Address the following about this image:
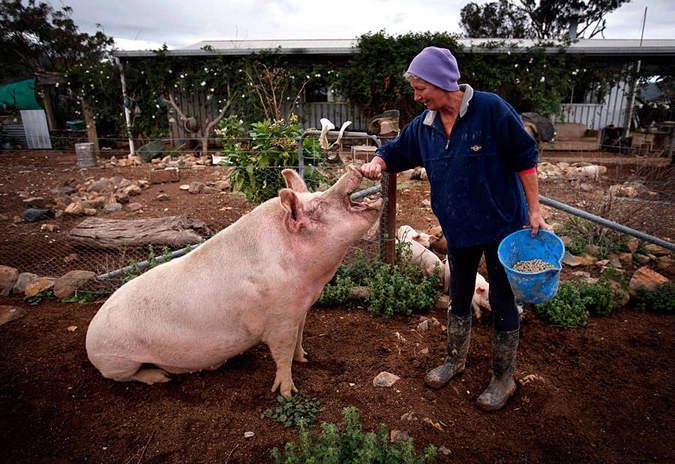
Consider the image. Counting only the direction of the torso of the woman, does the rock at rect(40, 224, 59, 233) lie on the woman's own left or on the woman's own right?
on the woman's own right

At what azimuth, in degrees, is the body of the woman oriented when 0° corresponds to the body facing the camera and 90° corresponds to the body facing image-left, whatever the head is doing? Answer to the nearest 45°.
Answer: approximately 45°

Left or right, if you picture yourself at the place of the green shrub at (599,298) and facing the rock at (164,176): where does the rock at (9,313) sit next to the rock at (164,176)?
left

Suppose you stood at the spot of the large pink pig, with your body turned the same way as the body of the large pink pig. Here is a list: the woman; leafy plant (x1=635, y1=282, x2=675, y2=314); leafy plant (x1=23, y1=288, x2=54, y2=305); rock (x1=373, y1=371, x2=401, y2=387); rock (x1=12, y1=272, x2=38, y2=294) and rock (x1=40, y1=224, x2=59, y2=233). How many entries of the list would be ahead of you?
3

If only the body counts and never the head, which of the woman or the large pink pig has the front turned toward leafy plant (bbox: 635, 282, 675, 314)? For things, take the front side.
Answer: the large pink pig

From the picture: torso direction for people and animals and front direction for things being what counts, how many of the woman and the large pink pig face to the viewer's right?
1

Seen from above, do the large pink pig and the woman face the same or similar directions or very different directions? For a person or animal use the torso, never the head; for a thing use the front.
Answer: very different directions

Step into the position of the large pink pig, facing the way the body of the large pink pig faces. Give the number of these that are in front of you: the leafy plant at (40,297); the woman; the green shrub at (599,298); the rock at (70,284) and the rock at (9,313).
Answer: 2

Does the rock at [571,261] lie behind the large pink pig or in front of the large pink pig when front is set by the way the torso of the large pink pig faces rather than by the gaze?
in front

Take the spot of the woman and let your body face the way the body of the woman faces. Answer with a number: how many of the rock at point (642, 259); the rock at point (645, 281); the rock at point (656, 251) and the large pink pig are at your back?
3

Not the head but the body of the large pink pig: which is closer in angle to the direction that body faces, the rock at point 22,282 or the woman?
the woman

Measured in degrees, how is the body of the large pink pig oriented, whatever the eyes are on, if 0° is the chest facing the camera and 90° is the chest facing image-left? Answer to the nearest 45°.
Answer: approximately 270°

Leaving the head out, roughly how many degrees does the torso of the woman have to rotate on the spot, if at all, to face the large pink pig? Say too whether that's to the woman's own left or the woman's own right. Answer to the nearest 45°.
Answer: approximately 45° to the woman's own right

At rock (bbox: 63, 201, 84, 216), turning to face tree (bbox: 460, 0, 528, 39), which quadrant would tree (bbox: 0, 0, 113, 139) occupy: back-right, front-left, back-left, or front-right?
front-left
